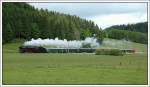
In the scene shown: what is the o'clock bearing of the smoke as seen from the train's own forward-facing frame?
The smoke is roughly at 6 o'clock from the train.

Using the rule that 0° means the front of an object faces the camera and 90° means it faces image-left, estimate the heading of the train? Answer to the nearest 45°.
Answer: approximately 90°

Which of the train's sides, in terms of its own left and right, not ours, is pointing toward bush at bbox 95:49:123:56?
back

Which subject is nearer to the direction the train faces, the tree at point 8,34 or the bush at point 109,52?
the tree
